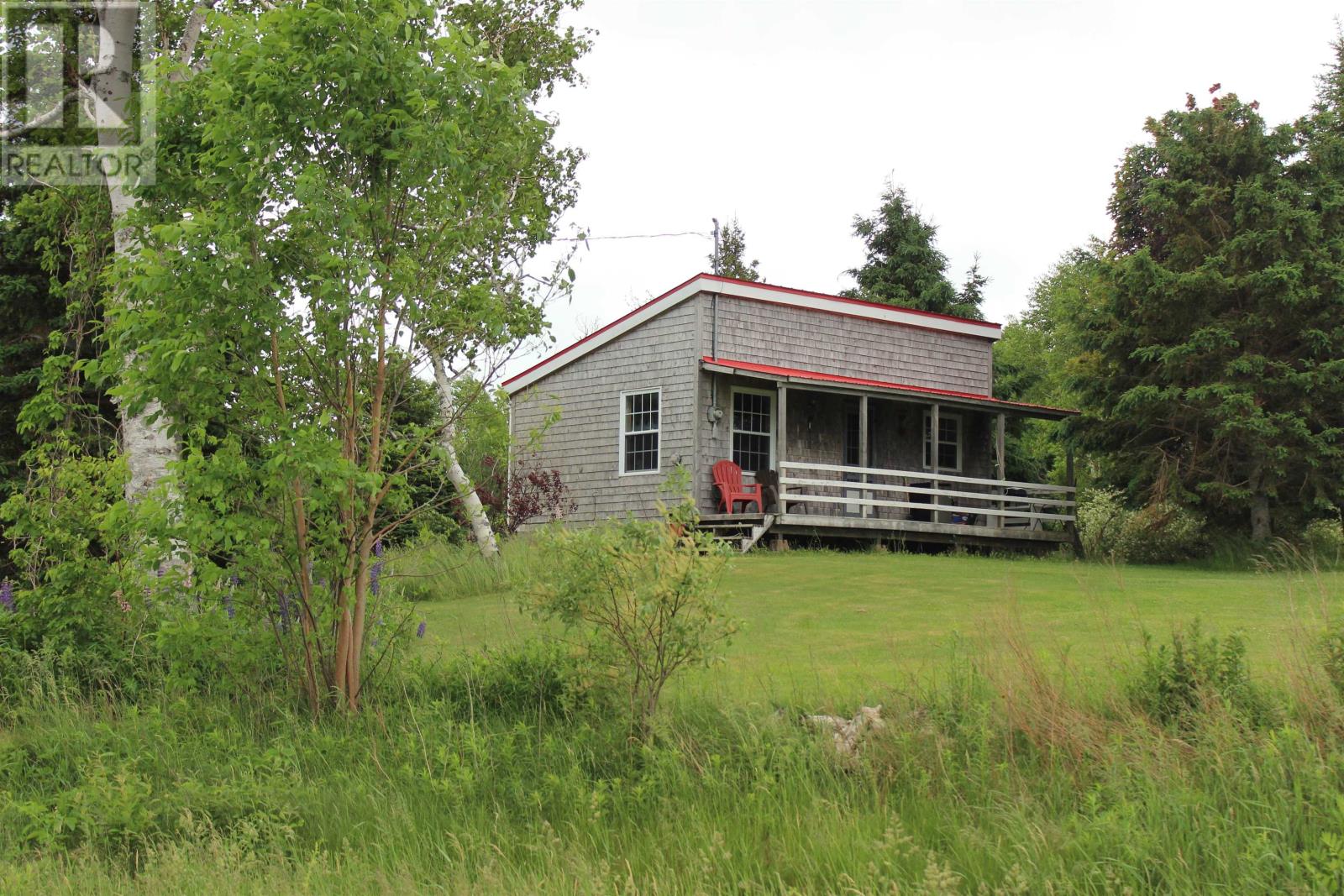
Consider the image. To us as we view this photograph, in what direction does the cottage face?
facing the viewer and to the right of the viewer

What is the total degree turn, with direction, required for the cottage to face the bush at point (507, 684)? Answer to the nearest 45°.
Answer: approximately 45° to its right

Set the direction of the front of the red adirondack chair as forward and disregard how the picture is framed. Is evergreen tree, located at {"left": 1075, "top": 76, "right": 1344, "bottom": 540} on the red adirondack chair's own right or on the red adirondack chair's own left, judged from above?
on the red adirondack chair's own left

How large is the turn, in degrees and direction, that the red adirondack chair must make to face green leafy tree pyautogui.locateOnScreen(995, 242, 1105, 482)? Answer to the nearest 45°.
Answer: approximately 90° to its left

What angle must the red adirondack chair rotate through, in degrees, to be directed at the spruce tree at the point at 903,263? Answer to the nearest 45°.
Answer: approximately 135° to its left

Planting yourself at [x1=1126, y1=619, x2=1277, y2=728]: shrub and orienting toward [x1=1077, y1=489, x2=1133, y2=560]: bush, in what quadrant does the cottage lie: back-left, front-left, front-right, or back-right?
front-left

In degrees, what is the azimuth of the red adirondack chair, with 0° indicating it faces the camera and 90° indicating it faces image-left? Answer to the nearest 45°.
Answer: approximately 315°

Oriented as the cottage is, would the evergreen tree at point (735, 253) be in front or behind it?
behind

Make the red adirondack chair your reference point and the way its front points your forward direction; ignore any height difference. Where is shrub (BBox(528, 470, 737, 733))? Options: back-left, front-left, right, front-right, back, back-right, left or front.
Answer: front-right

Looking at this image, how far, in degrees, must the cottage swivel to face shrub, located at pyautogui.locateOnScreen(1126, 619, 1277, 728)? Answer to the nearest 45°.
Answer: approximately 45° to its right

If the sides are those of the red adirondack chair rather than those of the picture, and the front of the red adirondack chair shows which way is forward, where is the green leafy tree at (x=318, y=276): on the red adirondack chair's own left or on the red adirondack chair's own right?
on the red adirondack chair's own right

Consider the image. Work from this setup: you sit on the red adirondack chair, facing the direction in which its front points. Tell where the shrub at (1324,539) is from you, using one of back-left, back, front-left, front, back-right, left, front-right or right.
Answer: front-left
